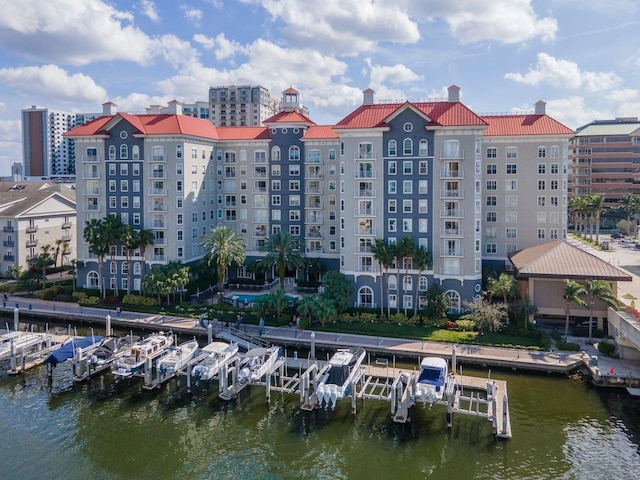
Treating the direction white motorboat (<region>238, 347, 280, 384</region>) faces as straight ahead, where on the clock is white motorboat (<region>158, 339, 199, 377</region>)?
white motorboat (<region>158, 339, 199, 377</region>) is roughly at 8 o'clock from white motorboat (<region>238, 347, 280, 384</region>).

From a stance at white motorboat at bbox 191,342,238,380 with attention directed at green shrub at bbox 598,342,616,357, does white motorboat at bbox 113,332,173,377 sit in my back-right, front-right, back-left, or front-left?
back-left

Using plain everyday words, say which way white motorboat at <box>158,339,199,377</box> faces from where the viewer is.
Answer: facing away from the viewer and to the right of the viewer

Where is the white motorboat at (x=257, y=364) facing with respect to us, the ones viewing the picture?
facing away from the viewer and to the right of the viewer

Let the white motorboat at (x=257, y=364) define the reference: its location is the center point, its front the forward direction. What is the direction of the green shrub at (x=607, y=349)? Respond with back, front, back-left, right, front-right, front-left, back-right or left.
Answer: front-right

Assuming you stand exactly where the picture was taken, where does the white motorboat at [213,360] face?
facing away from the viewer and to the right of the viewer

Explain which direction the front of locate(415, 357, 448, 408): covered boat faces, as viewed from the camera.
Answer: facing away from the viewer

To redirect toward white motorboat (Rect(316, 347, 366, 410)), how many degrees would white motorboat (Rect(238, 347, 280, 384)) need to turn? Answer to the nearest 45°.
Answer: approximately 90° to its right

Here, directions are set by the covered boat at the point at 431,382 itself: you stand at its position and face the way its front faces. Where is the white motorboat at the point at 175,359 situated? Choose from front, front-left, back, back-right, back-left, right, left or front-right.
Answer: left

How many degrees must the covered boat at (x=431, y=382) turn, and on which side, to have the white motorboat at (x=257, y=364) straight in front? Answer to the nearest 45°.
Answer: approximately 90° to its left

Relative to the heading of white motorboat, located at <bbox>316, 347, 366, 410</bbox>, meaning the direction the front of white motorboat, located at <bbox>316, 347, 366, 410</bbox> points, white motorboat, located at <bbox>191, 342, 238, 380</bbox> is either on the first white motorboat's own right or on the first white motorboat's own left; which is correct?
on the first white motorboat's own left

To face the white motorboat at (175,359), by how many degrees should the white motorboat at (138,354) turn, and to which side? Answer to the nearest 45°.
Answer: approximately 90° to its right

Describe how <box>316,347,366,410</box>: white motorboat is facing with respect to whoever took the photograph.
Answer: facing away from the viewer and to the right of the viewer

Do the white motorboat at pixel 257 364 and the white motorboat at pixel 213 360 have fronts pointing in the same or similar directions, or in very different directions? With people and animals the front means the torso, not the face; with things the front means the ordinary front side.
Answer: same or similar directions

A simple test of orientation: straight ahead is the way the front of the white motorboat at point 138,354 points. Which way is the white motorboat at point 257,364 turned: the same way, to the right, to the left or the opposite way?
the same way

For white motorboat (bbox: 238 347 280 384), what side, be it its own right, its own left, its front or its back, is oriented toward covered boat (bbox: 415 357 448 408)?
right

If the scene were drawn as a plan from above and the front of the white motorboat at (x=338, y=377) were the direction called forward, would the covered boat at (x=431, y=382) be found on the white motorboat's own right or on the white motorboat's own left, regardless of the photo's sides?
on the white motorboat's own right

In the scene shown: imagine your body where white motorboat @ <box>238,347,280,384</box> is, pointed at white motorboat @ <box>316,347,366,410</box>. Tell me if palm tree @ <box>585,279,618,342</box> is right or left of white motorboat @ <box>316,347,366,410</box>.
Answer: left

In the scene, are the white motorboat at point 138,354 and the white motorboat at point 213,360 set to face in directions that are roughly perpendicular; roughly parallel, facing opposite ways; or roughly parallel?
roughly parallel

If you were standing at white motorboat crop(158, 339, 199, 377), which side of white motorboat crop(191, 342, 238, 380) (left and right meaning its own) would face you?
left
